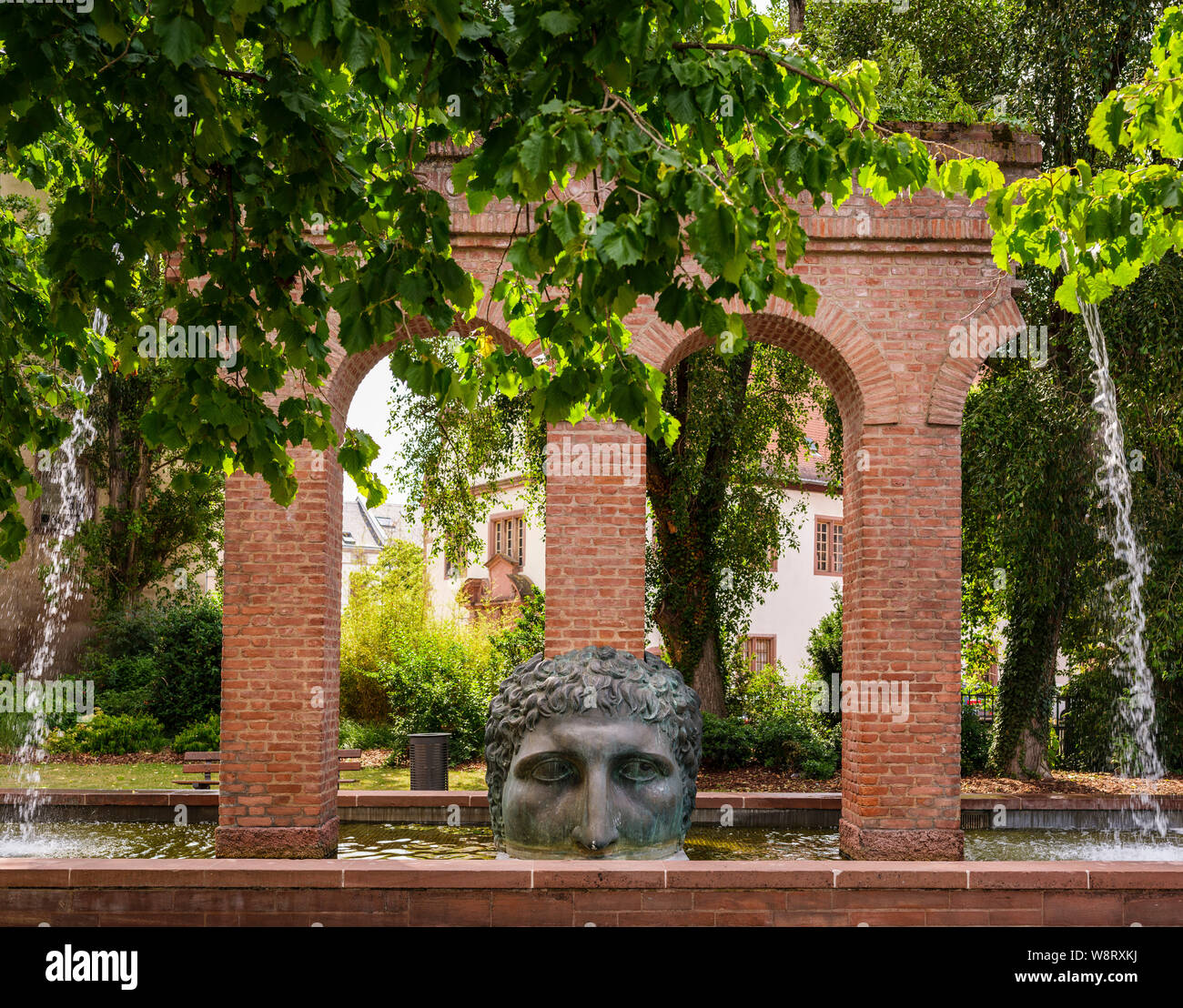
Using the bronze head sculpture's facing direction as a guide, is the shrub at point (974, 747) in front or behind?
behind

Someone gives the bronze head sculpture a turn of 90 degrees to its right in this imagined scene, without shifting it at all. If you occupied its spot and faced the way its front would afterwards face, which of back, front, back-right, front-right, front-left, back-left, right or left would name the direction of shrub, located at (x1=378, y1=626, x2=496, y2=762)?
right

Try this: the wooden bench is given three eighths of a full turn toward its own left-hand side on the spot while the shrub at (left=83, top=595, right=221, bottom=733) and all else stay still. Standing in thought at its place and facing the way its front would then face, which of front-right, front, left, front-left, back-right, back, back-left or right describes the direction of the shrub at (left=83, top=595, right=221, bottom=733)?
front-left

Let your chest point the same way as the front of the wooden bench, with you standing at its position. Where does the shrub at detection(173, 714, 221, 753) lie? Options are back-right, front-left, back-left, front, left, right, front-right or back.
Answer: back

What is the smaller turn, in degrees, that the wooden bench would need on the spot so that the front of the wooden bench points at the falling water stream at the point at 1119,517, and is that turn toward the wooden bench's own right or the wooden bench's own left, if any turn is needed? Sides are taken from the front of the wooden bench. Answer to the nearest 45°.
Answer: approximately 90° to the wooden bench's own left

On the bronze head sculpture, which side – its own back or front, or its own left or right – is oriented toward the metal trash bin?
back

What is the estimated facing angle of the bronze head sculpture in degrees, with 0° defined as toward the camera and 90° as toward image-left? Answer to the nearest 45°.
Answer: approximately 0°

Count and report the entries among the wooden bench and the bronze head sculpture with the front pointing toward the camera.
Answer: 2

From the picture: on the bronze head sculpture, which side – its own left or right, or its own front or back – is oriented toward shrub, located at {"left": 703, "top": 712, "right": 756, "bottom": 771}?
back

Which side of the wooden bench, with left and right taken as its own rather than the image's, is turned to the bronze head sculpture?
front
